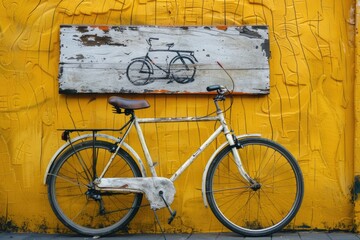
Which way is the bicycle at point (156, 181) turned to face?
to the viewer's right

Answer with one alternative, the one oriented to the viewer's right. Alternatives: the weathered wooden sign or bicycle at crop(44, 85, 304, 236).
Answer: the bicycle

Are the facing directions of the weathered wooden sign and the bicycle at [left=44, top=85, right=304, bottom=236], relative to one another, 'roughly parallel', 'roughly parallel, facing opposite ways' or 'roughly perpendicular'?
roughly perpendicular

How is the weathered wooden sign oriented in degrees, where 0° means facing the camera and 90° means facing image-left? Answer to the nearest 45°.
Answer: approximately 0°

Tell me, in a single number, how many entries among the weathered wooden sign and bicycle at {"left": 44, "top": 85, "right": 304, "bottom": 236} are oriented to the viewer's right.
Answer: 1
